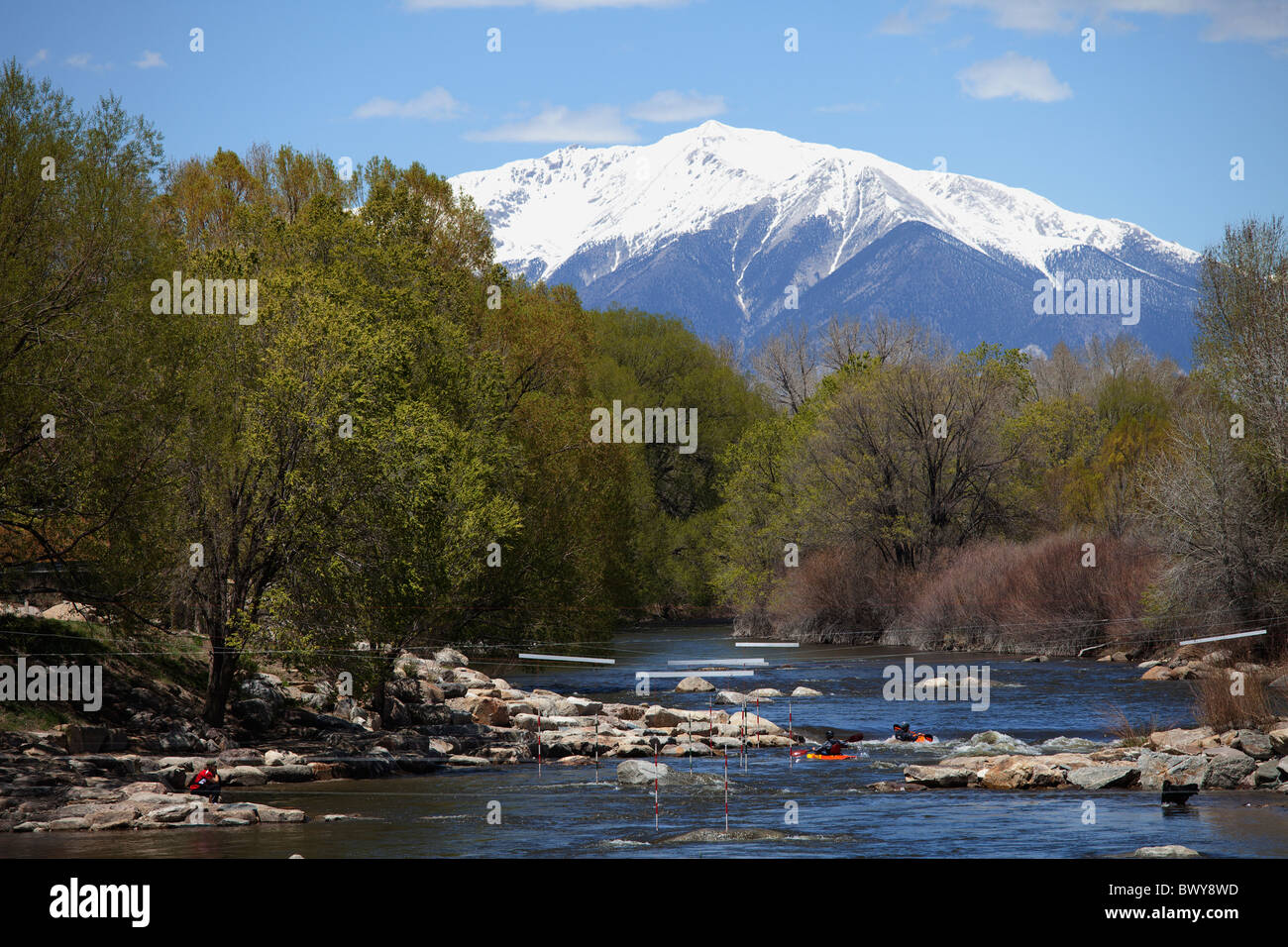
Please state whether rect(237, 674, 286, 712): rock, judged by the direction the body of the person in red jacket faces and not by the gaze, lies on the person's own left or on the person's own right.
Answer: on the person's own left

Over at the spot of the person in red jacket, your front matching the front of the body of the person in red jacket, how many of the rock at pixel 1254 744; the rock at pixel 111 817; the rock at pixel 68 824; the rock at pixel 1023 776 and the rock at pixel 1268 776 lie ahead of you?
3

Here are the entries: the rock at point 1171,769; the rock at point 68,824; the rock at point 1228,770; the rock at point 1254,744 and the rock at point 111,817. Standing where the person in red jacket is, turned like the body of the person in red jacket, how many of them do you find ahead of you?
3

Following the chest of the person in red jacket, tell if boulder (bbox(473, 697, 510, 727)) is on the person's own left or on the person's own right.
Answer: on the person's own left

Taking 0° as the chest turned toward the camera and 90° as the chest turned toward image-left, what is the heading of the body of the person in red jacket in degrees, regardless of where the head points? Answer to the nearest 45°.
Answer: approximately 270°

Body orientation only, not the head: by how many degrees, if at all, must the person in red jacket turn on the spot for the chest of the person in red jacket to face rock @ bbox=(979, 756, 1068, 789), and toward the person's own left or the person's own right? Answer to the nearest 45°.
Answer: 0° — they already face it

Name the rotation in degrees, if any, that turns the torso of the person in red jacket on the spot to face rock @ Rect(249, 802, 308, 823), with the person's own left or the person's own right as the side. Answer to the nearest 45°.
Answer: approximately 45° to the person's own right

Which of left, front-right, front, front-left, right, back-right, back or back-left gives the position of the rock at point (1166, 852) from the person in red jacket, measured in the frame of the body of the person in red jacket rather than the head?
front-right

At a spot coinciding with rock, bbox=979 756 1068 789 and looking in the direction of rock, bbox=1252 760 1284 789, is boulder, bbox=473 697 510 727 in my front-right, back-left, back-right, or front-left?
back-left

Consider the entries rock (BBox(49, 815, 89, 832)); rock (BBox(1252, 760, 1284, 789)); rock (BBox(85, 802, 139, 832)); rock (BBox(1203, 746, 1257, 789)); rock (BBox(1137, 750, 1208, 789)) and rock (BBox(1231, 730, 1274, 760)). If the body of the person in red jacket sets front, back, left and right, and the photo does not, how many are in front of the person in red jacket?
4

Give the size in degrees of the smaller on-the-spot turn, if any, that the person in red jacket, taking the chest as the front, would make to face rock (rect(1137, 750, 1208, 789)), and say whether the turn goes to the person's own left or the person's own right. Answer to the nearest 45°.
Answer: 0° — they already face it

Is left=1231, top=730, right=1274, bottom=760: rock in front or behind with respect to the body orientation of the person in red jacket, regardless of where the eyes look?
in front

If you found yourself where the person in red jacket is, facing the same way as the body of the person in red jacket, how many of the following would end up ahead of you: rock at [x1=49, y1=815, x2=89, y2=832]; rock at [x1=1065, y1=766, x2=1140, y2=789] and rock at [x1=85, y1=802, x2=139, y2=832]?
1

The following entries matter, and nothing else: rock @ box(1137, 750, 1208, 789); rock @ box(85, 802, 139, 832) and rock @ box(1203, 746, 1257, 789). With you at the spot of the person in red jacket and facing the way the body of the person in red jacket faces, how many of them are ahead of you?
2
